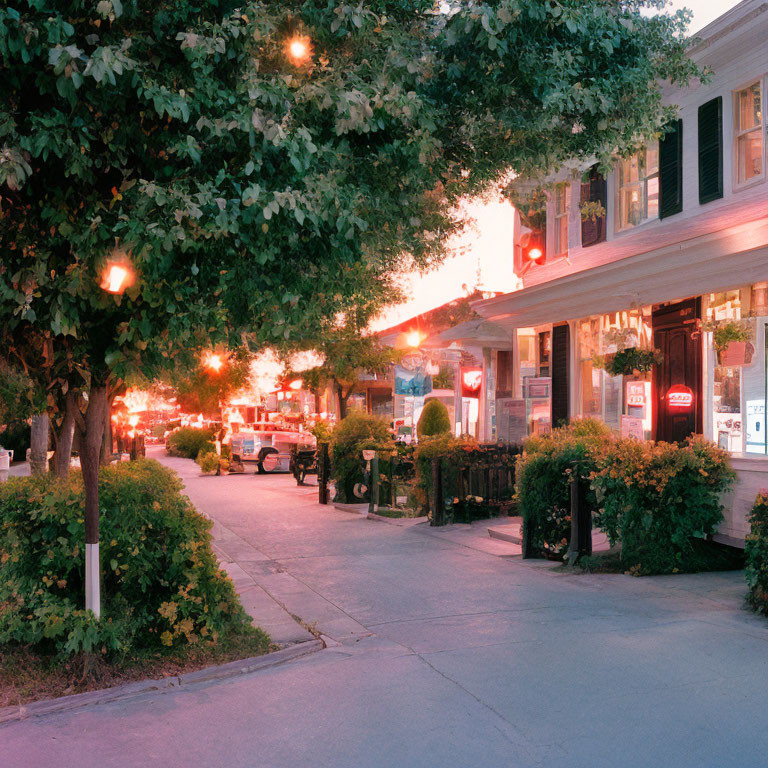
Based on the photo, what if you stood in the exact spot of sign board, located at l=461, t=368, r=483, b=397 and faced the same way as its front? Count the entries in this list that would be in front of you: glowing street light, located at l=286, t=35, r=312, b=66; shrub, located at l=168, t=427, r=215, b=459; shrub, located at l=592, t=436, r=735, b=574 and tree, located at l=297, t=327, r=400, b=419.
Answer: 2

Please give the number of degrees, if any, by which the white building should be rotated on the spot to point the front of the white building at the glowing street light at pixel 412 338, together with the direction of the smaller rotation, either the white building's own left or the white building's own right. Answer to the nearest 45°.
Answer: approximately 90° to the white building's own right

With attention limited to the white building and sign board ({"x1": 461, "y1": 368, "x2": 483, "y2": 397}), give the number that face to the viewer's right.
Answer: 0

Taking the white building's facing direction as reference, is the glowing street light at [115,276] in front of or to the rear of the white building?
in front

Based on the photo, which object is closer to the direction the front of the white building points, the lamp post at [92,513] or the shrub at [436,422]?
the lamp post

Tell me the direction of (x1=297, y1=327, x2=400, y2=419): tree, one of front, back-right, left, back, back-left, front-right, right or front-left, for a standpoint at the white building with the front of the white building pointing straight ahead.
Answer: right

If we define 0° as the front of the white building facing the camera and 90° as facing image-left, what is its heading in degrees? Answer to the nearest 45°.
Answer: approximately 45°

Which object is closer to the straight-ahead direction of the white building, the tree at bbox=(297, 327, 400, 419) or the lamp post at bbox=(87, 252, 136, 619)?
the lamp post

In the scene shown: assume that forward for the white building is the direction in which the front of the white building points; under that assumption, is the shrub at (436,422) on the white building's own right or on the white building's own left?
on the white building's own right

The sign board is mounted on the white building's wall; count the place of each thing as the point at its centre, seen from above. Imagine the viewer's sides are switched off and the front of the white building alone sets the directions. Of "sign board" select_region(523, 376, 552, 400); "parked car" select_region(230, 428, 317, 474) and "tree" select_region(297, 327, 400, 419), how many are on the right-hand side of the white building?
3

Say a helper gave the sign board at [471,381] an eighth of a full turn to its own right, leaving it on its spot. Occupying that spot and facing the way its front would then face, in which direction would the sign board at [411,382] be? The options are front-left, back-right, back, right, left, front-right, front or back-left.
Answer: front-right

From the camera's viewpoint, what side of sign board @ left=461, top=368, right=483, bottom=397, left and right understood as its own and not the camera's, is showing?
front

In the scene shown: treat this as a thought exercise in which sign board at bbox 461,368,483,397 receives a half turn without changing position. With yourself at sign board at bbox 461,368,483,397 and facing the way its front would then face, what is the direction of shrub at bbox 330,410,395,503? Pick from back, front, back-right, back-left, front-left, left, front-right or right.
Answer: left

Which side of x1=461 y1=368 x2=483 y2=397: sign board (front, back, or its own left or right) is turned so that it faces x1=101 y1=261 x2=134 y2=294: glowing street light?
front

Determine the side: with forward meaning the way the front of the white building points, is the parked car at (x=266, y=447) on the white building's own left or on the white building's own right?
on the white building's own right
